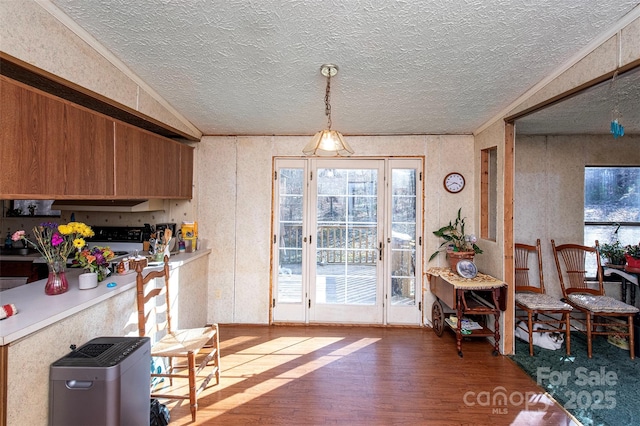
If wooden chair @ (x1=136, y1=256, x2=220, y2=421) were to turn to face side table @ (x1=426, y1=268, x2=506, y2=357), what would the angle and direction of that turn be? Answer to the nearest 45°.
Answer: approximately 45° to its left

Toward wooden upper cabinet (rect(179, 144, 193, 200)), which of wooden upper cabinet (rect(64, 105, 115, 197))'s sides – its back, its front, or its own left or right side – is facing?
left

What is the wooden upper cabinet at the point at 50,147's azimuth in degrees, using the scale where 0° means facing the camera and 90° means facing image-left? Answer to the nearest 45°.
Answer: approximately 315°

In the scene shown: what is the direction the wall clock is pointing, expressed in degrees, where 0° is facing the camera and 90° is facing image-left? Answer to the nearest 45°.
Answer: approximately 0°
